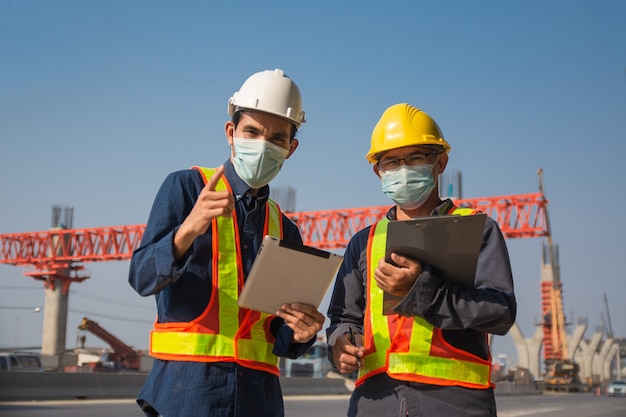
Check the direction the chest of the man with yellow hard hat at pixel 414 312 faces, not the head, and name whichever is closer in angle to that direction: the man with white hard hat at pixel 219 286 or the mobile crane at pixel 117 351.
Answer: the man with white hard hat

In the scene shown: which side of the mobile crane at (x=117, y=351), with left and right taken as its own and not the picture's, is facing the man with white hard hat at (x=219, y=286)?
left

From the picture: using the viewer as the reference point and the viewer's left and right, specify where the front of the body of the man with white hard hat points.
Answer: facing the viewer and to the right of the viewer

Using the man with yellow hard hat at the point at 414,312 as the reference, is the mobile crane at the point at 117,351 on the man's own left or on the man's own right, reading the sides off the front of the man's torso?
on the man's own right

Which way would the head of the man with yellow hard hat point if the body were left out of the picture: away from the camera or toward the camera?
toward the camera

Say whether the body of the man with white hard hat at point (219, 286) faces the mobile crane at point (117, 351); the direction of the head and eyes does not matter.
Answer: no

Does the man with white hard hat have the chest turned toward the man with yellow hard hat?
no

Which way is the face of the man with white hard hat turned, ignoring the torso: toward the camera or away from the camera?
toward the camera

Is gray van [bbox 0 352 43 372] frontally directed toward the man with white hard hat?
no

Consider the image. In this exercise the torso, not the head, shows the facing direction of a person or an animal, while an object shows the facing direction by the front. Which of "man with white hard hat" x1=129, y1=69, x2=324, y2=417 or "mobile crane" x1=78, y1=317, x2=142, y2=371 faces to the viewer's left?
the mobile crane
